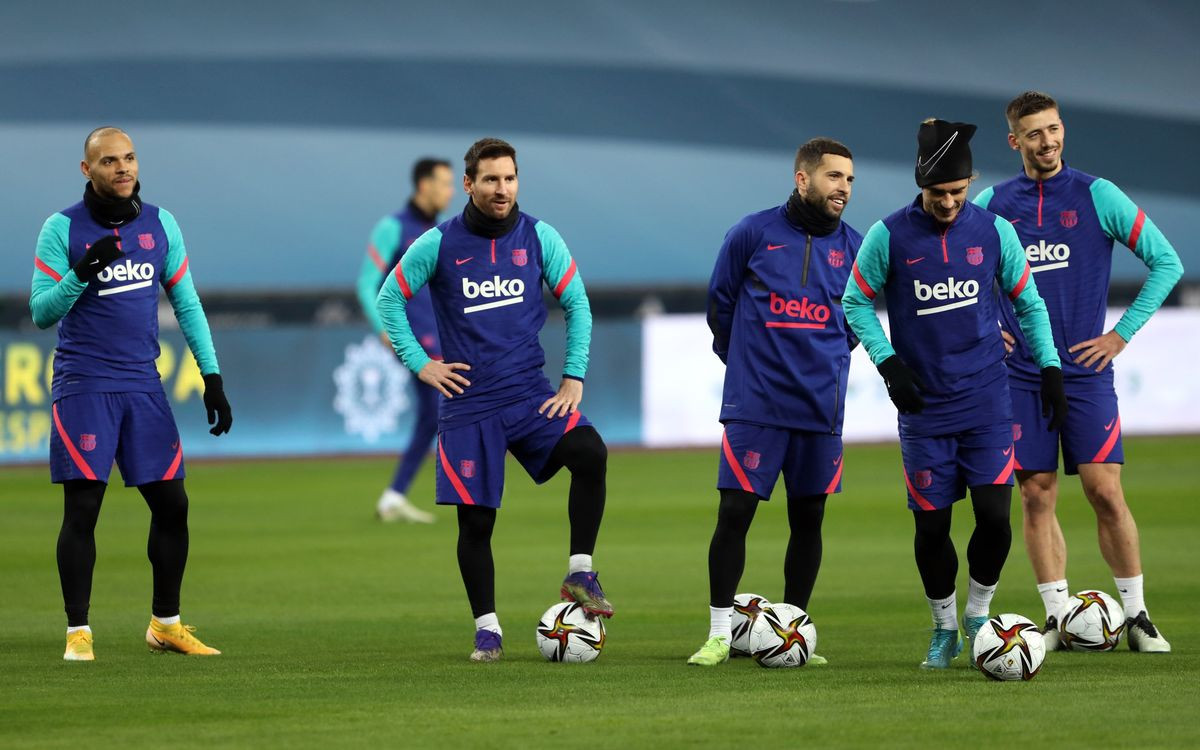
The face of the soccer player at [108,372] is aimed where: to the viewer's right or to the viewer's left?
to the viewer's right

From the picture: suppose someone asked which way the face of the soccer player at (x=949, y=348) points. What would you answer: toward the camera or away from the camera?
toward the camera

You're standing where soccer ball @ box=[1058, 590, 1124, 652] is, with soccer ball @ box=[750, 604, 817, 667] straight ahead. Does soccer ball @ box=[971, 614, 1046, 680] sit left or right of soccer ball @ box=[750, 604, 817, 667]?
left

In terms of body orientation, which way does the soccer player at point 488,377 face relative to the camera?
toward the camera

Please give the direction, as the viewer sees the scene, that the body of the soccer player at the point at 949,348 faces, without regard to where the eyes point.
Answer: toward the camera

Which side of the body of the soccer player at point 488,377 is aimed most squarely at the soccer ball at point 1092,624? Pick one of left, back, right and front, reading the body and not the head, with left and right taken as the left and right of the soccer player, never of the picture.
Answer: left

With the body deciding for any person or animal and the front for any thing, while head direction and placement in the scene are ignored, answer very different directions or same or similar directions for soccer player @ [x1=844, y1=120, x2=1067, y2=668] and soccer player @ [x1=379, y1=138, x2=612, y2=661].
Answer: same or similar directions

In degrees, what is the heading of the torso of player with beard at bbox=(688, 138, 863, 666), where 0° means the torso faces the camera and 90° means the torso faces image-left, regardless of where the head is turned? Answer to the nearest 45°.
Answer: approximately 315°
